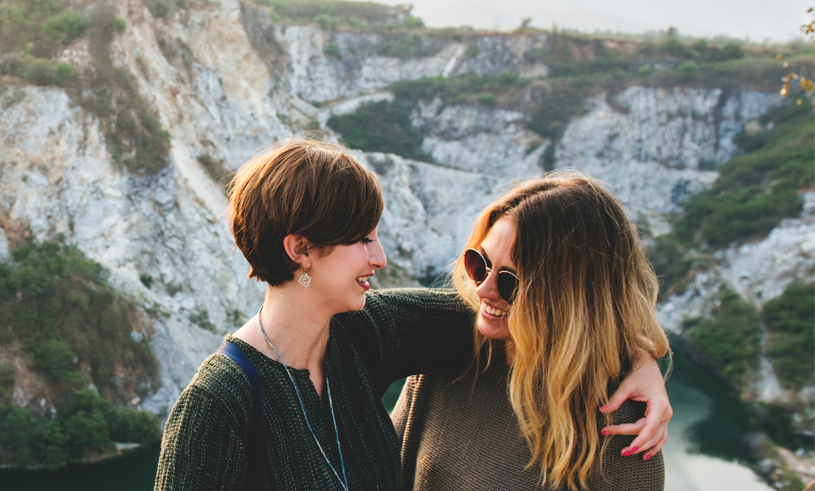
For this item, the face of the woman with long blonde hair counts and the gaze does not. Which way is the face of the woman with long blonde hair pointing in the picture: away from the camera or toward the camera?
toward the camera

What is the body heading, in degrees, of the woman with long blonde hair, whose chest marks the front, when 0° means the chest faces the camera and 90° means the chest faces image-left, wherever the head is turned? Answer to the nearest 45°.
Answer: approximately 45°
